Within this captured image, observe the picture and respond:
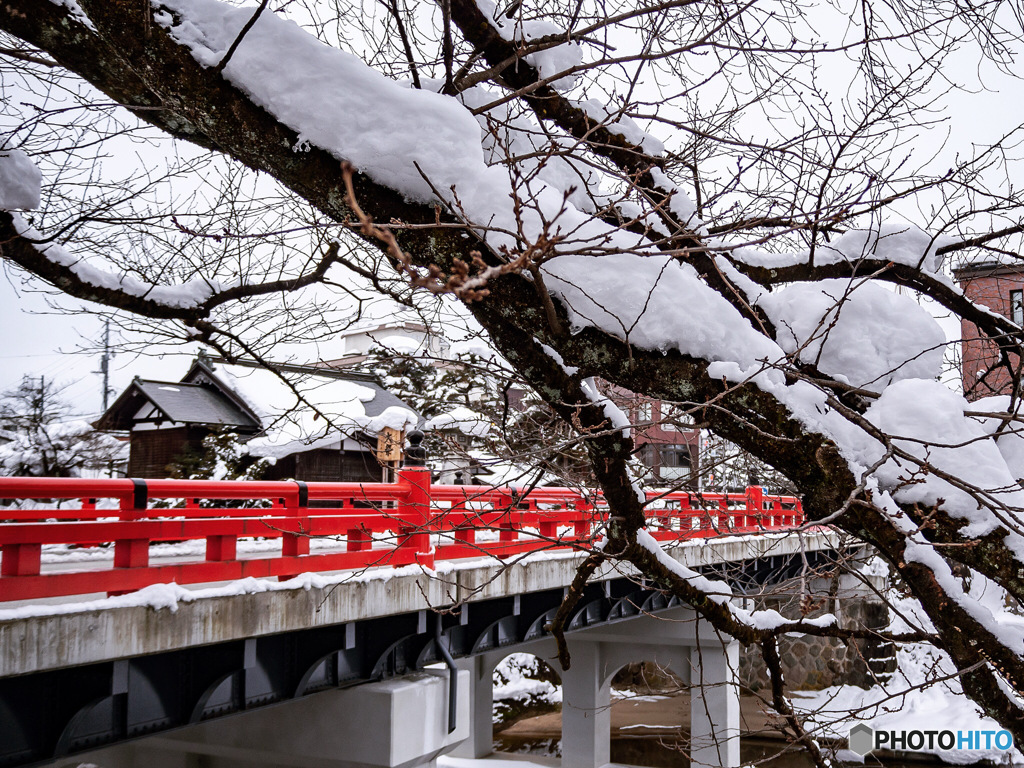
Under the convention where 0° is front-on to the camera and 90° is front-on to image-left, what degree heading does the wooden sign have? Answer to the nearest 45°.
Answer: approximately 0°

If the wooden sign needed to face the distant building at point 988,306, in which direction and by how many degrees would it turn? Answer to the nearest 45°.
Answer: approximately 135° to its left
